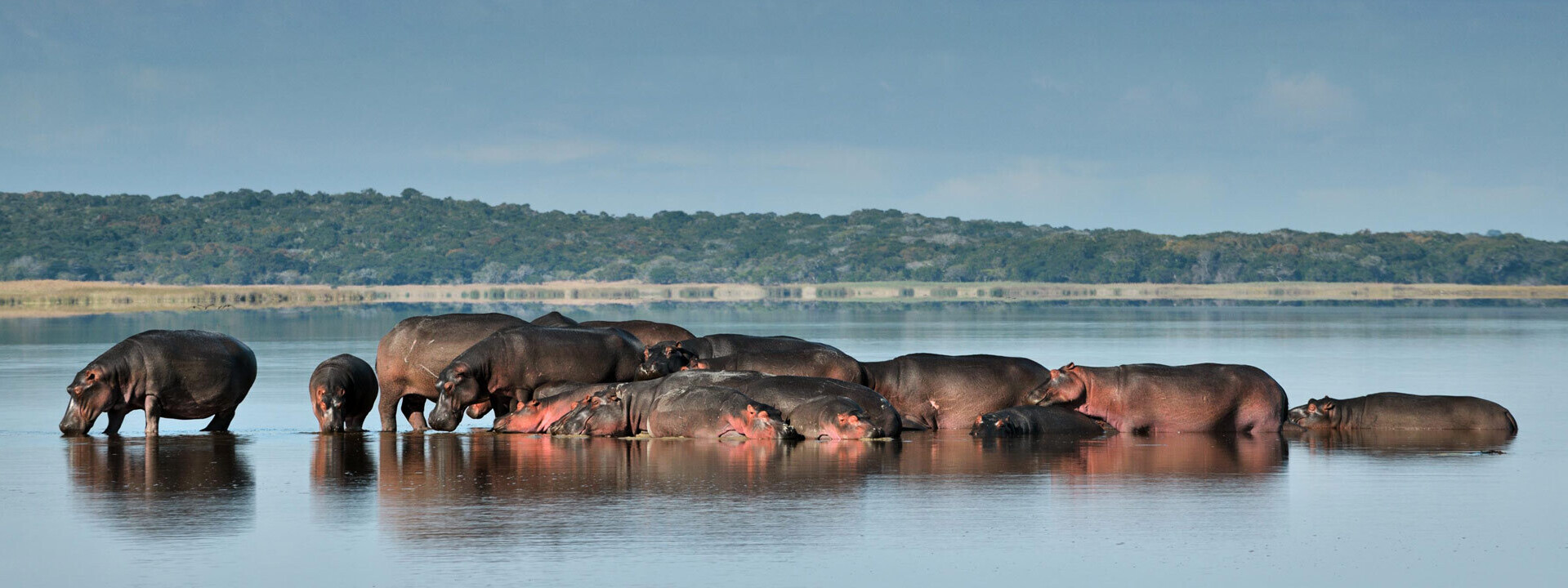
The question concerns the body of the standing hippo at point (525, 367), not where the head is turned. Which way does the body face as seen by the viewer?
to the viewer's left

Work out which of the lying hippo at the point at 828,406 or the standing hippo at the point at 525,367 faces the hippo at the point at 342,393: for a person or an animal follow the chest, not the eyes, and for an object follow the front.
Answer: the standing hippo

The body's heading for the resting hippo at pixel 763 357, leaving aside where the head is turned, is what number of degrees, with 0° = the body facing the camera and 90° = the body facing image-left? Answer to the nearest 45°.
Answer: approximately 90°

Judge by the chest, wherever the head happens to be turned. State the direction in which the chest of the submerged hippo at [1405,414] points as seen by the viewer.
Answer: to the viewer's left

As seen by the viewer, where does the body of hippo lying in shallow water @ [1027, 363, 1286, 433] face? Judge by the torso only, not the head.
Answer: to the viewer's left

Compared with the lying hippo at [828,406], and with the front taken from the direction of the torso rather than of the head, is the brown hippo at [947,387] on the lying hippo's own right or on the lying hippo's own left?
on the lying hippo's own left

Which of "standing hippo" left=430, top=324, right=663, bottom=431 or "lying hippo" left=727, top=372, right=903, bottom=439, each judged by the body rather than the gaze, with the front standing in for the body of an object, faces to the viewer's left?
the standing hippo

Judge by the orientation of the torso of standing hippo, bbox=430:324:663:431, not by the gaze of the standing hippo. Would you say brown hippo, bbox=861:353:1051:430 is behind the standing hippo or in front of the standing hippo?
behind

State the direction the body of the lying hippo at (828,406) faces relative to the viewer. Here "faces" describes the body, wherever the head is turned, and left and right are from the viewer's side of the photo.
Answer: facing the viewer and to the right of the viewer

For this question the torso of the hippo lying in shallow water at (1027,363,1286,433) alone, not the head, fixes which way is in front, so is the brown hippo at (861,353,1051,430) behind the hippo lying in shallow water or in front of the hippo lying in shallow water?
in front
